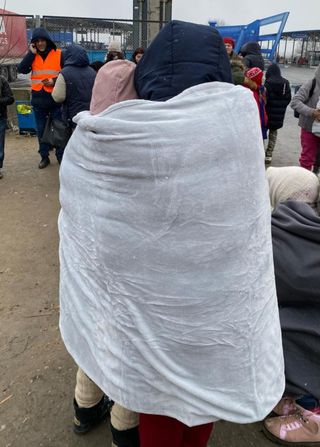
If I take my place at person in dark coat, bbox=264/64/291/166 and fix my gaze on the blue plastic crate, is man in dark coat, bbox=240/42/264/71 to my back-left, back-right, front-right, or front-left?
front-right

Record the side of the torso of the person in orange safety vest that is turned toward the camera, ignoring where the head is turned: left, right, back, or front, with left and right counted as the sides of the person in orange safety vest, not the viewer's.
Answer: front

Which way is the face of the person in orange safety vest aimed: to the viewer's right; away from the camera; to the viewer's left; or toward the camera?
toward the camera

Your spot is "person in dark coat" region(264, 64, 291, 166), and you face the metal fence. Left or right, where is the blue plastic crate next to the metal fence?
left

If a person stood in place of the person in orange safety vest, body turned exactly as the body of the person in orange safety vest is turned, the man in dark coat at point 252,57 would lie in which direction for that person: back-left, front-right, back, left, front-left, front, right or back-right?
left

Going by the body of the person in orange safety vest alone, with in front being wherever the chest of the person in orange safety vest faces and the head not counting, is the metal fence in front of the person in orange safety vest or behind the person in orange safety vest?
behind

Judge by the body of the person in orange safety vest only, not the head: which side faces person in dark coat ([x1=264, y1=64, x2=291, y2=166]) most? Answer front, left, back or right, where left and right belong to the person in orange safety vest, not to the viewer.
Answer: left

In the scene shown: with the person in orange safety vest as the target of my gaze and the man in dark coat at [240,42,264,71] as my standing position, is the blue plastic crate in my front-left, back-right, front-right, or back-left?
front-right

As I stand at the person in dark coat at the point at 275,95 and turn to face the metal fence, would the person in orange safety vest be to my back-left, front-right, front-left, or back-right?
front-left

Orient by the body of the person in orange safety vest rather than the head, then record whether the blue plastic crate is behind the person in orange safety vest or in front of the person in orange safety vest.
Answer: behind
